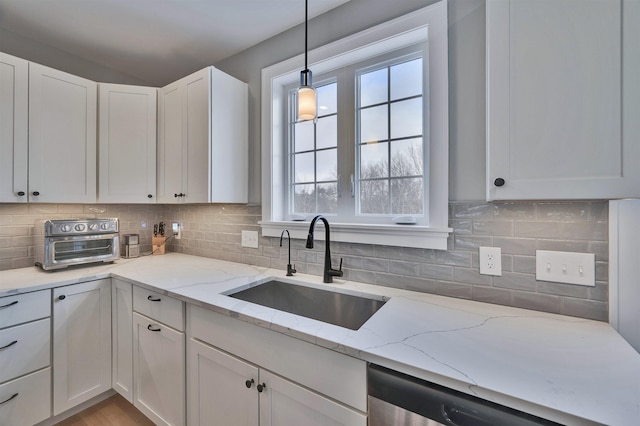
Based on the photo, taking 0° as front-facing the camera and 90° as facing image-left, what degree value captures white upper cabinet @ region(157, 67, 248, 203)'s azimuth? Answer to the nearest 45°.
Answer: approximately 45°

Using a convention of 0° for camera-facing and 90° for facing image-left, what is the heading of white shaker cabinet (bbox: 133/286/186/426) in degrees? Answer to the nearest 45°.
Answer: approximately 45°

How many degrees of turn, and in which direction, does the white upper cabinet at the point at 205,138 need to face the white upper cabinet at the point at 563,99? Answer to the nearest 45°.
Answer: approximately 90° to its left

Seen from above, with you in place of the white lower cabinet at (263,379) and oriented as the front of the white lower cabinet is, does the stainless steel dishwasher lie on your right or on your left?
on your left
